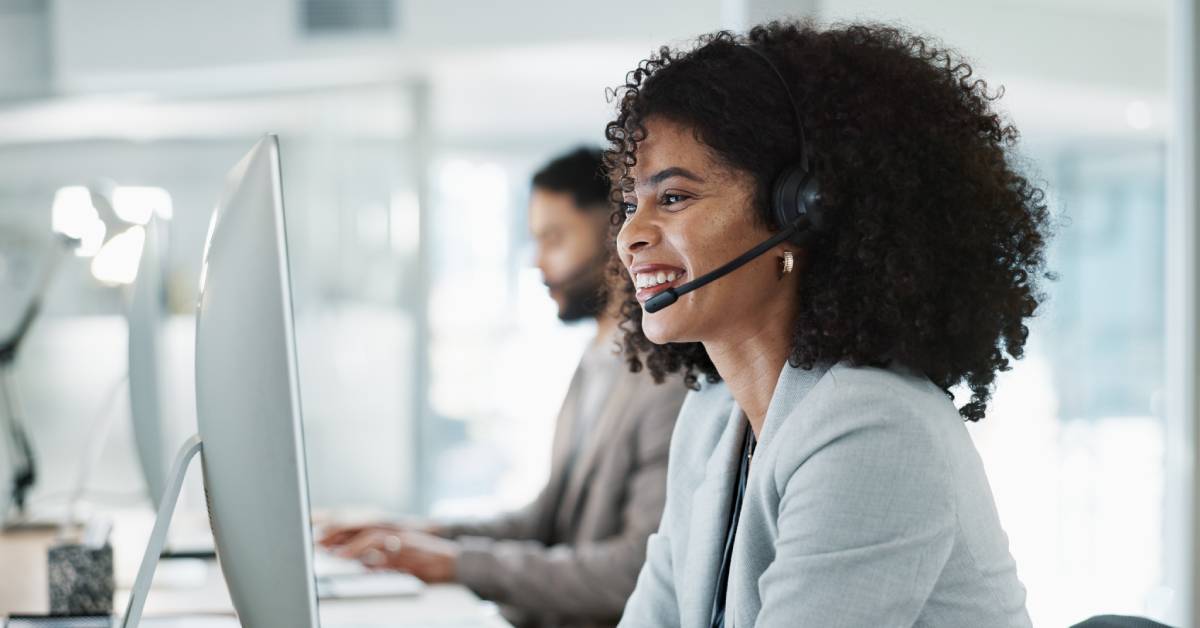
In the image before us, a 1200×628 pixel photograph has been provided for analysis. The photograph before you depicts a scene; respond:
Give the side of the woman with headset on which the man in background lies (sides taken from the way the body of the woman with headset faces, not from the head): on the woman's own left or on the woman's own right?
on the woman's own right

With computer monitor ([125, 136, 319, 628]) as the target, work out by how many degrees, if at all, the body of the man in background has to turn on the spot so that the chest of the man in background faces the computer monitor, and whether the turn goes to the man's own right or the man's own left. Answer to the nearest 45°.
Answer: approximately 90° to the man's own left

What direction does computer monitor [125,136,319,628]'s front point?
to the viewer's right

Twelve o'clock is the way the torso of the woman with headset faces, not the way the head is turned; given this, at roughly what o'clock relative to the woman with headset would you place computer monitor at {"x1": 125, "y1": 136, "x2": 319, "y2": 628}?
The computer monitor is roughly at 12 o'clock from the woman with headset.

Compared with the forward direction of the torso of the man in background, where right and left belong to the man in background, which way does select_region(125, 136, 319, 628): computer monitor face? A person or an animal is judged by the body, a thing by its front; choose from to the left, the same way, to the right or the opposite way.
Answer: the opposite way

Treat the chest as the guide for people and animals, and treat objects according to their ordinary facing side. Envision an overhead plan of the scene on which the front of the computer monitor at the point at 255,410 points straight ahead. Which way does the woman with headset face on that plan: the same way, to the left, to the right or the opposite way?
the opposite way

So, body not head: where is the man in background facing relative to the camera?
to the viewer's left

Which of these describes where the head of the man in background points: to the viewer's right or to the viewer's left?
to the viewer's left

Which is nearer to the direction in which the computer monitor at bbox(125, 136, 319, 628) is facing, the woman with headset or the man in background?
the woman with headset
